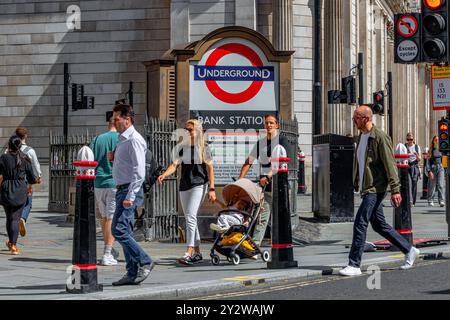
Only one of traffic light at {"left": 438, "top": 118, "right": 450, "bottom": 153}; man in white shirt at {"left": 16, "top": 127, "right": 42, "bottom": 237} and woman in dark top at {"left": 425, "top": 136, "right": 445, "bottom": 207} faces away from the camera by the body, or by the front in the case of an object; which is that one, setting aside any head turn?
the man in white shirt

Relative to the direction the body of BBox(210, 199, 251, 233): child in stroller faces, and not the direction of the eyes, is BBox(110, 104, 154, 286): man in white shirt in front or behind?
in front

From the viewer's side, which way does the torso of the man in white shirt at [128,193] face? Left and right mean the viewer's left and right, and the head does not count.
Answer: facing to the left of the viewer

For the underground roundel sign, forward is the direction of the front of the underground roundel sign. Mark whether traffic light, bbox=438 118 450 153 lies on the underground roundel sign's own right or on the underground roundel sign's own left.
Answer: on the underground roundel sign's own left

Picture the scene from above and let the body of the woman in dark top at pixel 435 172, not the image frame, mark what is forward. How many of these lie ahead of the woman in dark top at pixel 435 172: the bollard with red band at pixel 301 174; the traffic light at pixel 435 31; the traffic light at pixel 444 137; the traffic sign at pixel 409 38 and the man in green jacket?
4

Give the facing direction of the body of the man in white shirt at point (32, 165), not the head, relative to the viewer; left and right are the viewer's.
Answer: facing away from the viewer

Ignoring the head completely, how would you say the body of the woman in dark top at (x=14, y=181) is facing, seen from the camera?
away from the camera

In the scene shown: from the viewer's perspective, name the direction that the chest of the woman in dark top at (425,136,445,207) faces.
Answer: toward the camera

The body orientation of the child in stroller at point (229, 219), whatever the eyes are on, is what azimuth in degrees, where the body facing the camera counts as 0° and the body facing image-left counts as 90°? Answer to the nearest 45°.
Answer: approximately 45°

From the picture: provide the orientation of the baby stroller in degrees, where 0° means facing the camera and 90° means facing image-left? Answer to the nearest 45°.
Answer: approximately 45°

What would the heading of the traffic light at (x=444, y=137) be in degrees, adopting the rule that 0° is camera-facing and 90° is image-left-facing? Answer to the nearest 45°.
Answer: approximately 0°

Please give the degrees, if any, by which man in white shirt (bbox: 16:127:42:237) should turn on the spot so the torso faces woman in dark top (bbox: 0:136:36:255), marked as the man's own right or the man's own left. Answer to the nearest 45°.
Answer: approximately 180°

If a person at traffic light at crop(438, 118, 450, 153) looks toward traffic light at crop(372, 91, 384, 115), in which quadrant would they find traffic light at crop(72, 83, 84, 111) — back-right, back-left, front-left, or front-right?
front-left

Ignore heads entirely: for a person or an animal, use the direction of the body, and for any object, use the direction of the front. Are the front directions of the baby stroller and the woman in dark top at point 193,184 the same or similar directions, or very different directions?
same or similar directions

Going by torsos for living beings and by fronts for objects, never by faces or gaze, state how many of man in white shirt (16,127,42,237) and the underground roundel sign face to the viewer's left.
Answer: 0
